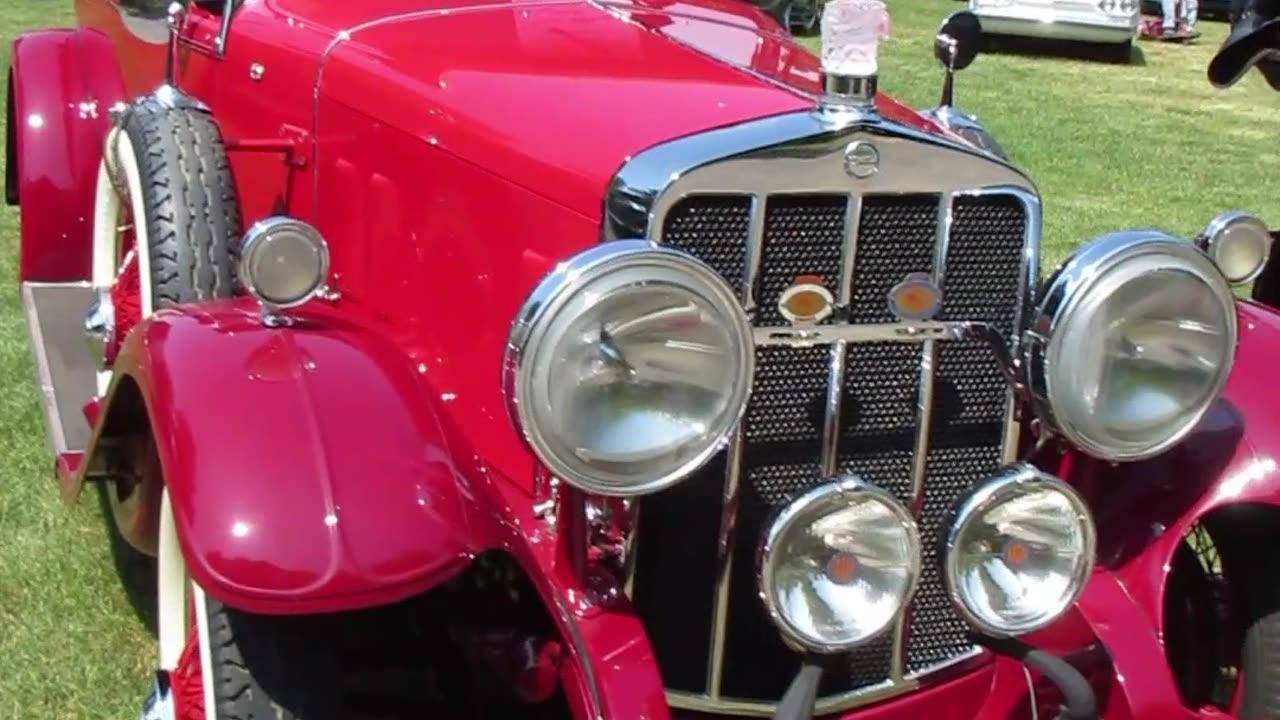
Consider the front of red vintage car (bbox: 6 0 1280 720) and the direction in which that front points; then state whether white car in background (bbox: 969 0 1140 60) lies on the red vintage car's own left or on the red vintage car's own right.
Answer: on the red vintage car's own left

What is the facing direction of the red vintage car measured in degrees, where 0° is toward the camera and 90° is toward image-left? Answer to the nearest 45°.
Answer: approximately 315°
